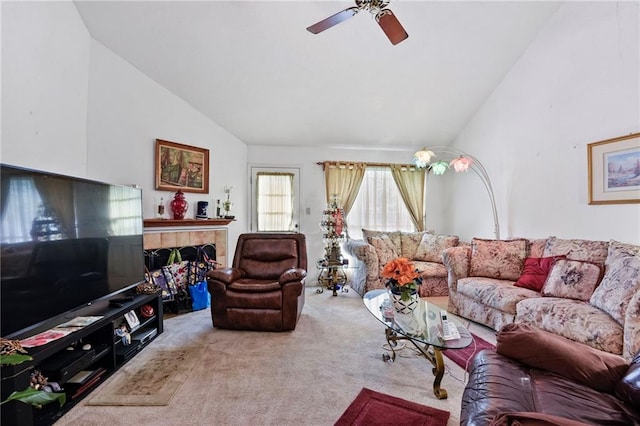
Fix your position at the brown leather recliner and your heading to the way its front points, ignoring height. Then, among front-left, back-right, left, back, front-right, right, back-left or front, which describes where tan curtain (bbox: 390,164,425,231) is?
back-left

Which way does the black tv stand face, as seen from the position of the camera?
facing the viewer and to the right of the viewer

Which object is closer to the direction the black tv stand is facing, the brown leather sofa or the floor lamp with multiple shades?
the brown leather sofa

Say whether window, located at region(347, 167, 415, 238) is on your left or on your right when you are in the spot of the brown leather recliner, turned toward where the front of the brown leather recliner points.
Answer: on your left

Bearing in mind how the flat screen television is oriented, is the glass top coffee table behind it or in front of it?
in front

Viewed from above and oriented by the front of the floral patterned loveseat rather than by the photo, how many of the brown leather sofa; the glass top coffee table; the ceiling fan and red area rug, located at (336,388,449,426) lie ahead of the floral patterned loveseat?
4

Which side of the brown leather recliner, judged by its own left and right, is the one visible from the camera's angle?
front

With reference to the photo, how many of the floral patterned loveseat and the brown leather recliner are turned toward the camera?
2

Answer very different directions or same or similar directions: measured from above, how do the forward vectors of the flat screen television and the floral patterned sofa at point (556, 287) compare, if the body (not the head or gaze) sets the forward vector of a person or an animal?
very different directions

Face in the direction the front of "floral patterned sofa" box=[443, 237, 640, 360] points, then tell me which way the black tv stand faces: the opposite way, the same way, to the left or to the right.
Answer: the opposite way

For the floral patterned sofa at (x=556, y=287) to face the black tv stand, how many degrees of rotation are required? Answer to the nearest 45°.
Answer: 0° — it already faces it

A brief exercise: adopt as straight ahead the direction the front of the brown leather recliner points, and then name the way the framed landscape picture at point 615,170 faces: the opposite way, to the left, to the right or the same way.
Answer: to the right

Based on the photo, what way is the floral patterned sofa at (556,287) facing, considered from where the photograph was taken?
facing the viewer and to the left of the viewer

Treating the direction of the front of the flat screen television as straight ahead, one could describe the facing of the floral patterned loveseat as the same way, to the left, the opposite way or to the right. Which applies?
to the right

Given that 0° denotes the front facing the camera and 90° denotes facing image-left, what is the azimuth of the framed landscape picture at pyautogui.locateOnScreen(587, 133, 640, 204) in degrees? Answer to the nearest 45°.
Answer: approximately 45°

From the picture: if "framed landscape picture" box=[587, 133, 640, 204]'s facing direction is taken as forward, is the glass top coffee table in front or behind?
in front

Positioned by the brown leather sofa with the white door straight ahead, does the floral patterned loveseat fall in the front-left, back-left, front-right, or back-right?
front-right

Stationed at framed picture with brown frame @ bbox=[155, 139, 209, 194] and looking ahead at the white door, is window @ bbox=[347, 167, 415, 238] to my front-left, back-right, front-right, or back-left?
front-right

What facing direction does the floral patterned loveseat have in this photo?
toward the camera
